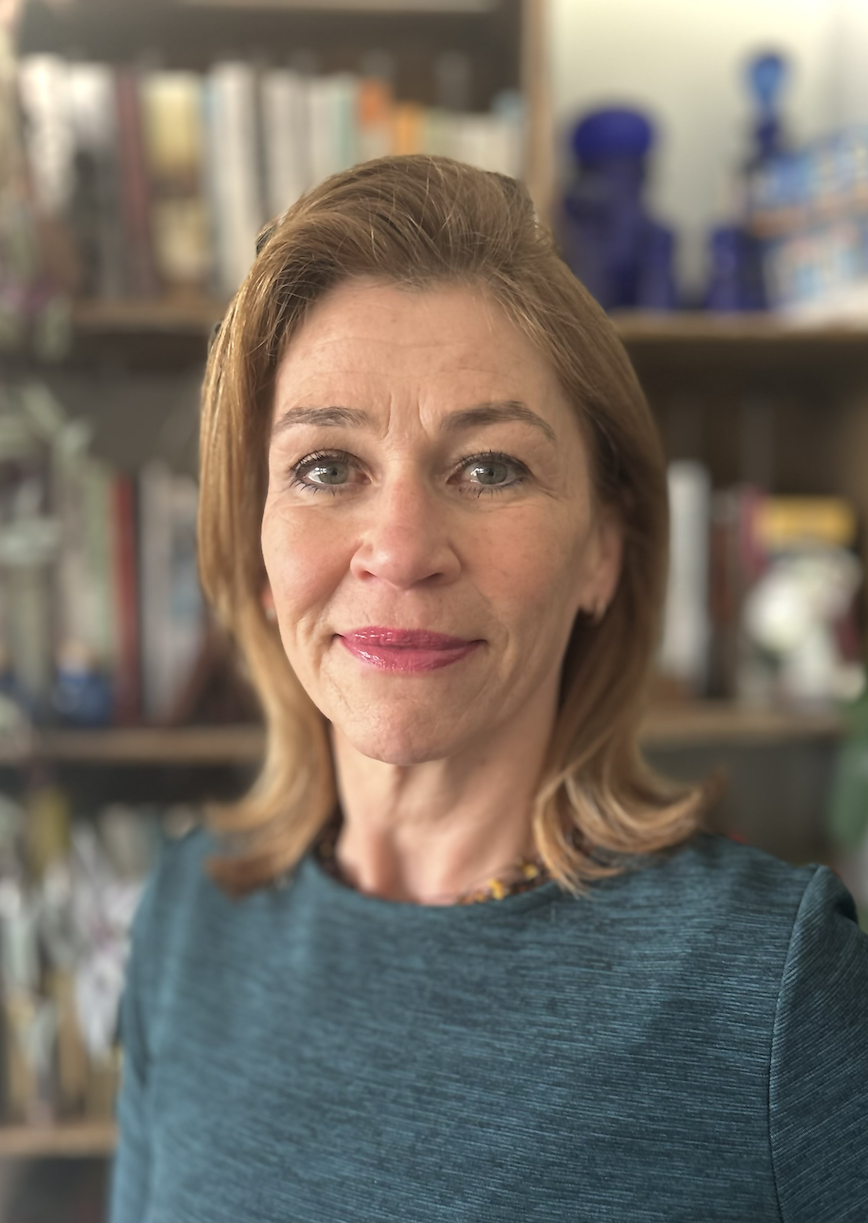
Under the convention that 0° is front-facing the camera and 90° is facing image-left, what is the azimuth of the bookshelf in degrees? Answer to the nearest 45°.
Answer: approximately 0°

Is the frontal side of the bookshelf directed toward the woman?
yes

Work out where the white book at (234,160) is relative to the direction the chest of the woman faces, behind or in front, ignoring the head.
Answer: behind

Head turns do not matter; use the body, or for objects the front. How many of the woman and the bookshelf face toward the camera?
2

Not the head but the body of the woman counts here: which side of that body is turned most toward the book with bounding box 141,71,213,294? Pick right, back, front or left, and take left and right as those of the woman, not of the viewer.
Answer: back
